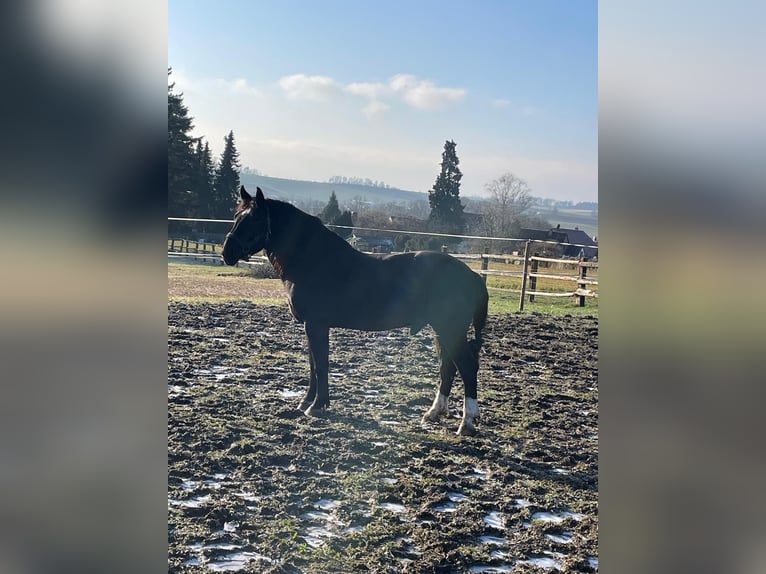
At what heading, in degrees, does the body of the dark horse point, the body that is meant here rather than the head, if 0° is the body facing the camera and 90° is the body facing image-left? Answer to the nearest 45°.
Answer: approximately 90°
